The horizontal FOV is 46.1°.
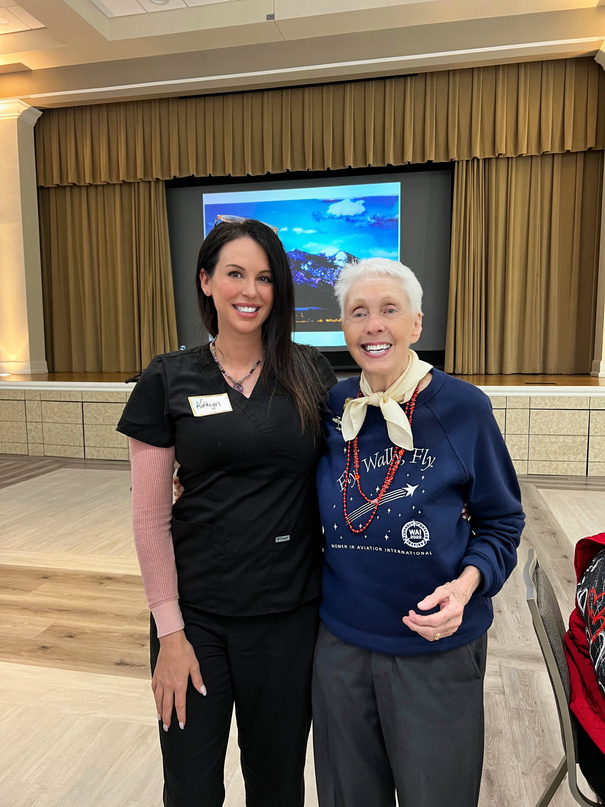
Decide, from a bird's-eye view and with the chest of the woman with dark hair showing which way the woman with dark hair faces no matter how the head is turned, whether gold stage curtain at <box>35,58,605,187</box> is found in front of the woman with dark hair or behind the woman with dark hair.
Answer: behind

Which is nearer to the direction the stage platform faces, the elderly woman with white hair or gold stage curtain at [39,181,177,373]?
the elderly woman with white hair

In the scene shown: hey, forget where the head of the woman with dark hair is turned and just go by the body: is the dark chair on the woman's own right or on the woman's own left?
on the woman's own left

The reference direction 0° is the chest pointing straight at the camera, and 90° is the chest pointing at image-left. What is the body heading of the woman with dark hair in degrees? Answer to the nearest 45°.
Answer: approximately 0°

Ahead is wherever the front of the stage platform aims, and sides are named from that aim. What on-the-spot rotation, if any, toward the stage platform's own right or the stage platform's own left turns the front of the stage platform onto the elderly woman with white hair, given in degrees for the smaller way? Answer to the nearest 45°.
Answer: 0° — it already faces them

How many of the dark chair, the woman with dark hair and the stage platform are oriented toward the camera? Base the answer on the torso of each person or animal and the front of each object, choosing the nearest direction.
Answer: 2
